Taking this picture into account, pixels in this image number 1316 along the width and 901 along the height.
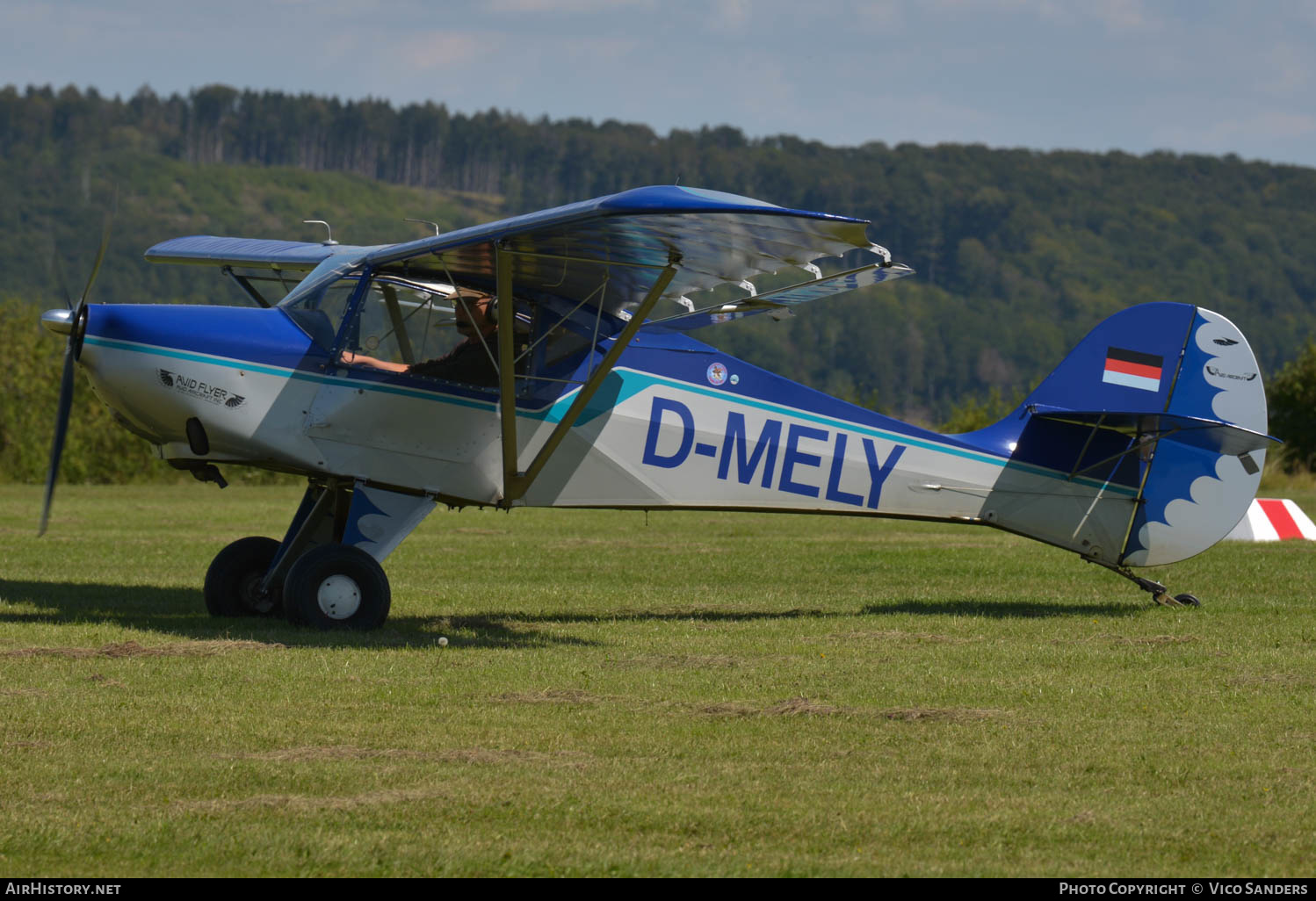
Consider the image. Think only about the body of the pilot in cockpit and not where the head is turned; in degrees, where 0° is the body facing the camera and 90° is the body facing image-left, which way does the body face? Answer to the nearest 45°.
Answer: approximately 90°

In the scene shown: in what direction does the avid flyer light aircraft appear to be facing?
to the viewer's left

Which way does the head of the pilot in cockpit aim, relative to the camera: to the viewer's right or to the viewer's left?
to the viewer's left
